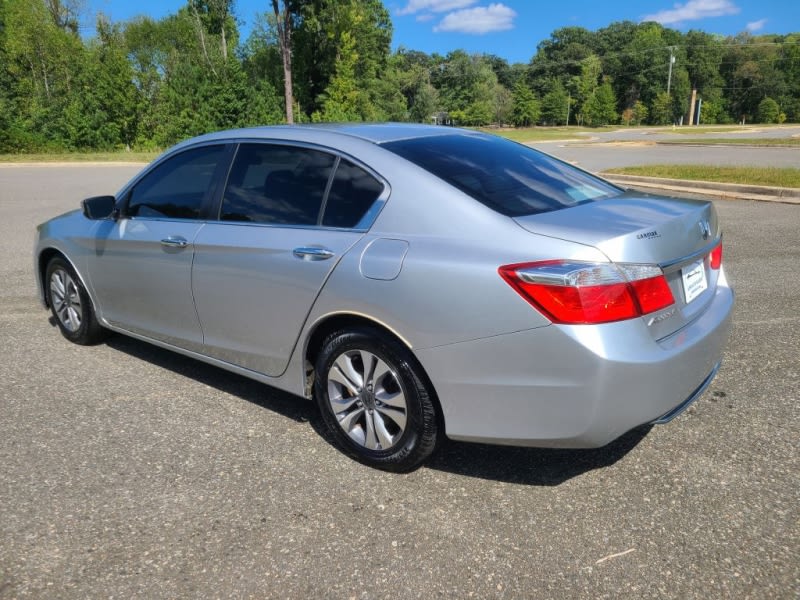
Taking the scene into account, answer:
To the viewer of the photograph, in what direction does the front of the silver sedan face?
facing away from the viewer and to the left of the viewer
